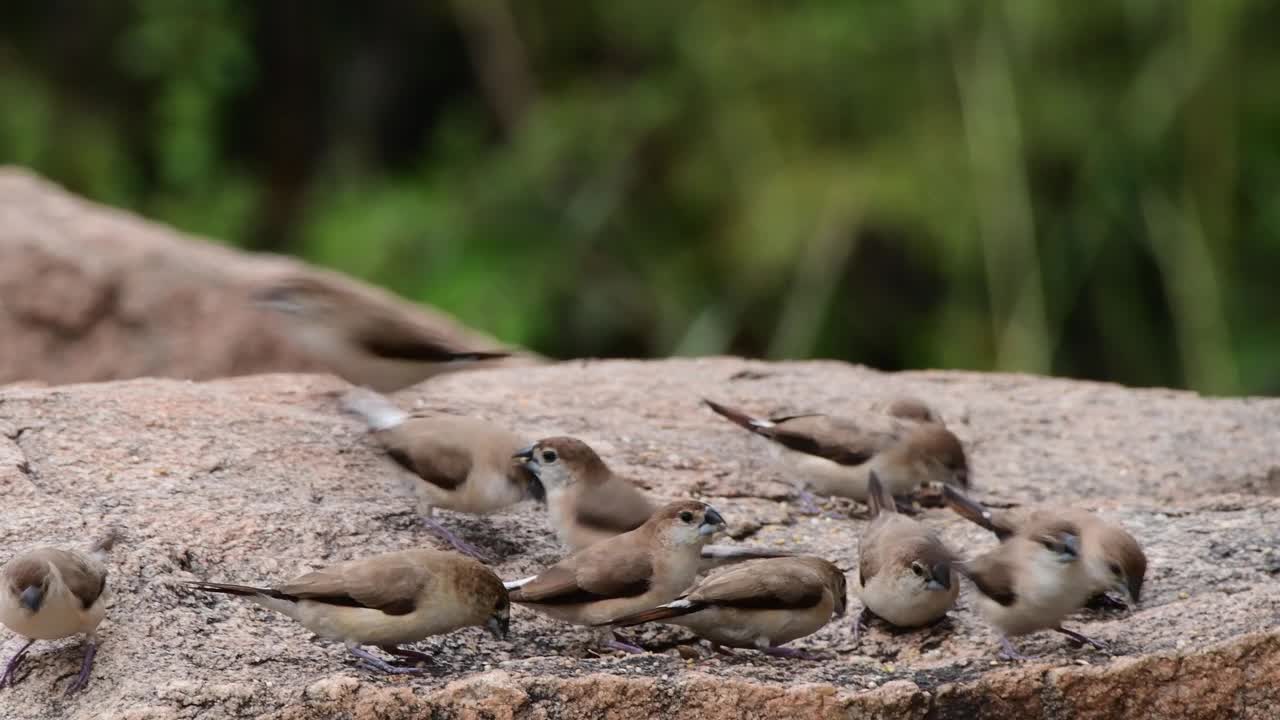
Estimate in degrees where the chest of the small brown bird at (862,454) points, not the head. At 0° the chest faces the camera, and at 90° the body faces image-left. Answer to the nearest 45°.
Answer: approximately 270°

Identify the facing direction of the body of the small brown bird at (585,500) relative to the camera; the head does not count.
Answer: to the viewer's left

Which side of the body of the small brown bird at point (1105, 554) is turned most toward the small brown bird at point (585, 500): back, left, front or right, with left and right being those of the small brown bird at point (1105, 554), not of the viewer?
back

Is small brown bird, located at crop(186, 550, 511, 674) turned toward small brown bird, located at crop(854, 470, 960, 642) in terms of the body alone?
yes

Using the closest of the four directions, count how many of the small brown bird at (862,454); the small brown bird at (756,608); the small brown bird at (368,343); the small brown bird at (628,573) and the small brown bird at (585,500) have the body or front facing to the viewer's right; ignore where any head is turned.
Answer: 3

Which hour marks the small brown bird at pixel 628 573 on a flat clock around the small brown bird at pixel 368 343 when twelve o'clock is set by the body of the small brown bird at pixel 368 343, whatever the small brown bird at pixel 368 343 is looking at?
the small brown bird at pixel 628 573 is roughly at 8 o'clock from the small brown bird at pixel 368 343.

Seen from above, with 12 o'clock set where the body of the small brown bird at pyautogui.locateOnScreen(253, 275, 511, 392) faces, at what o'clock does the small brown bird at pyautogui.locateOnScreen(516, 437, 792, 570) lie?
the small brown bird at pyautogui.locateOnScreen(516, 437, 792, 570) is roughly at 8 o'clock from the small brown bird at pyautogui.locateOnScreen(253, 275, 511, 392).

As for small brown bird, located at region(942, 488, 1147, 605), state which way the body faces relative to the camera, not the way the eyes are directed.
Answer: to the viewer's right

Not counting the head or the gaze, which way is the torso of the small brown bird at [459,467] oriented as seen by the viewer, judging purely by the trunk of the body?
to the viewer's right

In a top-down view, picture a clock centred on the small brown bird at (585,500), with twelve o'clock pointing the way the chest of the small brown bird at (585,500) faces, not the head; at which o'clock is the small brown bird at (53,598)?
the small brown bird at (53,598) is roughly at 11 o'clock from the small brown bird at (585,500).

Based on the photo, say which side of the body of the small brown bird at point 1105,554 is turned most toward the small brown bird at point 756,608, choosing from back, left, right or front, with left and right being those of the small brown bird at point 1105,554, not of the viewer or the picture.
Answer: back

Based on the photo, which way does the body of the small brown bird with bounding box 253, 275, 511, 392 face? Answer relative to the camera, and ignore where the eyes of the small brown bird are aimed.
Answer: to the viewer's left

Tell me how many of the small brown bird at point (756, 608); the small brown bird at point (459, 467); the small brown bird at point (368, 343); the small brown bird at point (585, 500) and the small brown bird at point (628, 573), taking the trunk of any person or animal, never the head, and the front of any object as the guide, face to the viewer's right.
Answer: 3

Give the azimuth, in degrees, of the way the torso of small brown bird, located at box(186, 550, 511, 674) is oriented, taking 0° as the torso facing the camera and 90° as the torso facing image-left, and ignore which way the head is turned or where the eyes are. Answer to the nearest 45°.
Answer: approximately 270°
